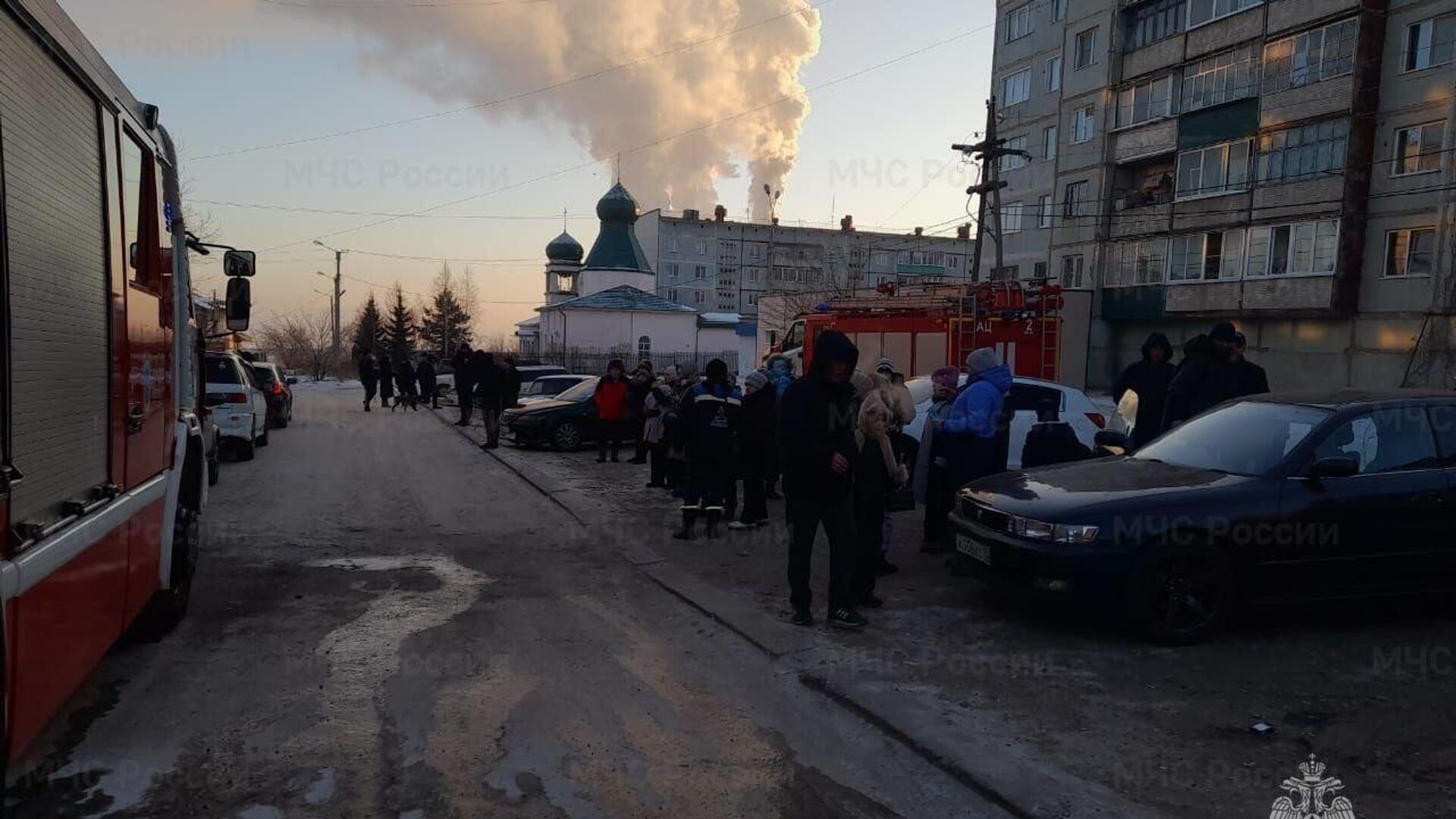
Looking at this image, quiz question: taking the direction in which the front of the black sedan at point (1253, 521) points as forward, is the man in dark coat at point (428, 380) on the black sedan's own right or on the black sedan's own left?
on the black sedan's own right

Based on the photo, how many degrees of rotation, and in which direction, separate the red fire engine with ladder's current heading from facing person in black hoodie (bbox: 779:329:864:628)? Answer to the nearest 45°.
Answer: approximately 135° to its left

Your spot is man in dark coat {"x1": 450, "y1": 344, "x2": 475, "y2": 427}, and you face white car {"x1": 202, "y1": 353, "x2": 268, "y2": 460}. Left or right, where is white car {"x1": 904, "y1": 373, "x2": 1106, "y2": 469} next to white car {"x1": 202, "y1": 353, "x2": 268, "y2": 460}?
left

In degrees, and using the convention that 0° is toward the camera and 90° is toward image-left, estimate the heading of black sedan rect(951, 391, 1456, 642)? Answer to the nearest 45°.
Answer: approximately 45°

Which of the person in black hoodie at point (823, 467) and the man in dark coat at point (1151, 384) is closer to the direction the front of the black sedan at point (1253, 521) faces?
the person in black hoodie

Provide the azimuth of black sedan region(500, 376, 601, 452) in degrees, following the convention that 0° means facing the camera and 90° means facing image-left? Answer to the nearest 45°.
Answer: approximately 45°

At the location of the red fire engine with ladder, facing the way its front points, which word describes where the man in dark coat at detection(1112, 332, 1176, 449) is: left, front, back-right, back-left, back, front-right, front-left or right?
back-left

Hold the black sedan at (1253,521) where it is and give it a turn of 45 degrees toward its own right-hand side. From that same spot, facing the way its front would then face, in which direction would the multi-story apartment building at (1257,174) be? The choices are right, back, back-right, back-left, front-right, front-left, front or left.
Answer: right

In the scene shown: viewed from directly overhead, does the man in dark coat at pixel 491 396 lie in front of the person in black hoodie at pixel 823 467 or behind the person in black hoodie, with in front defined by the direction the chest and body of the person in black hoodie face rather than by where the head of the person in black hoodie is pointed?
behind

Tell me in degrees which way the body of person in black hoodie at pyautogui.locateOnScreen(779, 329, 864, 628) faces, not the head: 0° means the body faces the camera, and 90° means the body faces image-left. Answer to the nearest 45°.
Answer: approximately 315°
